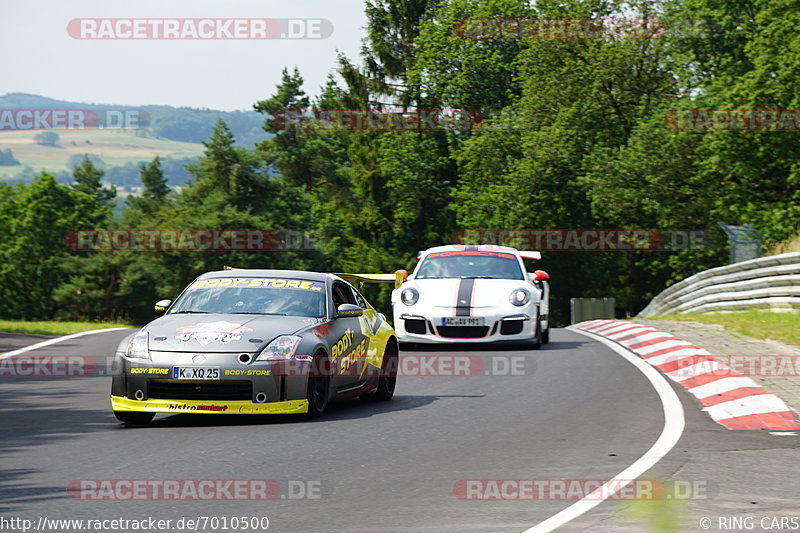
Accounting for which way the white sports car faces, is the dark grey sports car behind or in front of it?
in front

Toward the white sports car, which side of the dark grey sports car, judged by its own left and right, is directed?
back

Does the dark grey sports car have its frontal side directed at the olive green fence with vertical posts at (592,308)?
no

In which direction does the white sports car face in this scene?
toward the camera

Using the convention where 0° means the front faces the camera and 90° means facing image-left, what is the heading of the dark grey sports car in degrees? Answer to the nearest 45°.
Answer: approximately 45°

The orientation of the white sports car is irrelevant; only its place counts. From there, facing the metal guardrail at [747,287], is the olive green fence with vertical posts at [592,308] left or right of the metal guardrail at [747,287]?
left

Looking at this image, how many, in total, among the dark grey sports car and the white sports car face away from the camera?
0

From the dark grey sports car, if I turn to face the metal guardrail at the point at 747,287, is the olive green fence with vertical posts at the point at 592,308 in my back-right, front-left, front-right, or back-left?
front-left

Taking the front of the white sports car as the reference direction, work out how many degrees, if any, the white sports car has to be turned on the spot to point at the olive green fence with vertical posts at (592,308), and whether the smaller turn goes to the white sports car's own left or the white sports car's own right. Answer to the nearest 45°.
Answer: approximately 180°

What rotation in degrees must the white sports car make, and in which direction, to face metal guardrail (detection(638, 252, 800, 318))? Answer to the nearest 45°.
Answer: approximately 135° to its left

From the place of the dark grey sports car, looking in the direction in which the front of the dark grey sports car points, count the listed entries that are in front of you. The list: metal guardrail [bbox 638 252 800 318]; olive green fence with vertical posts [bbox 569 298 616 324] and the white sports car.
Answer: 0

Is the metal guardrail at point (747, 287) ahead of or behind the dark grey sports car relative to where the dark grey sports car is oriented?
behind

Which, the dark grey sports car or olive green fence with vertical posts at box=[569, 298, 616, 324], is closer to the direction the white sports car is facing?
the dark grey sports car
